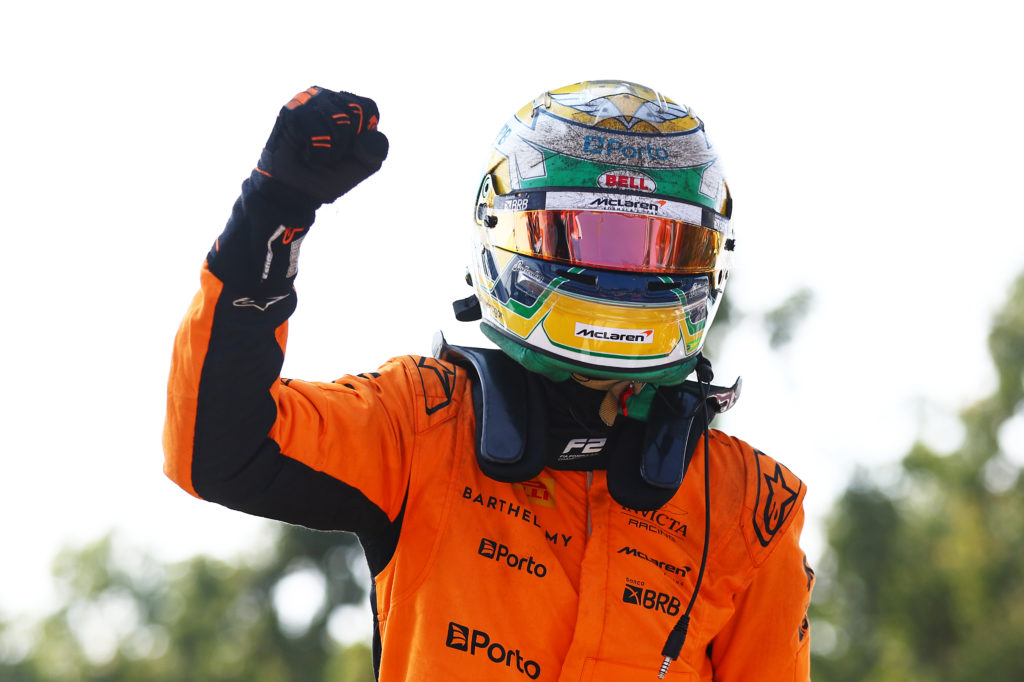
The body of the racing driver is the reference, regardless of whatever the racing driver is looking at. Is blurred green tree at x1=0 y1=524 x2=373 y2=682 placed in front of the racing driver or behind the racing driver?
behind

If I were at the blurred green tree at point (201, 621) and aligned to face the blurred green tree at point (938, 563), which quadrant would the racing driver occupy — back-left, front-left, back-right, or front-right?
front-right

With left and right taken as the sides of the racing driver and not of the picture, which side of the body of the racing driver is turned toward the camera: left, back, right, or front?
front

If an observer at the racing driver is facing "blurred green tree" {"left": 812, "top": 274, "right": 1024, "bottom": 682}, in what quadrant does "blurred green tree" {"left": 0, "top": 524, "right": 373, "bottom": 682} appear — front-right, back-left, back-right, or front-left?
front-left

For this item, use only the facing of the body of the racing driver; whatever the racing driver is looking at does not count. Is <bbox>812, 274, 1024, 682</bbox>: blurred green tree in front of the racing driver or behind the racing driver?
behind

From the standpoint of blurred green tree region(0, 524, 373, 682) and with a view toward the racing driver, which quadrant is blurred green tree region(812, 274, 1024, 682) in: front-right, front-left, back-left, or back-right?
front-left

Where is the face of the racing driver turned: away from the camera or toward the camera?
toward the camera

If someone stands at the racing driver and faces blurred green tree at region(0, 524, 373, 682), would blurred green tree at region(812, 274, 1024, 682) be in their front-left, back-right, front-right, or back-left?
front-right
